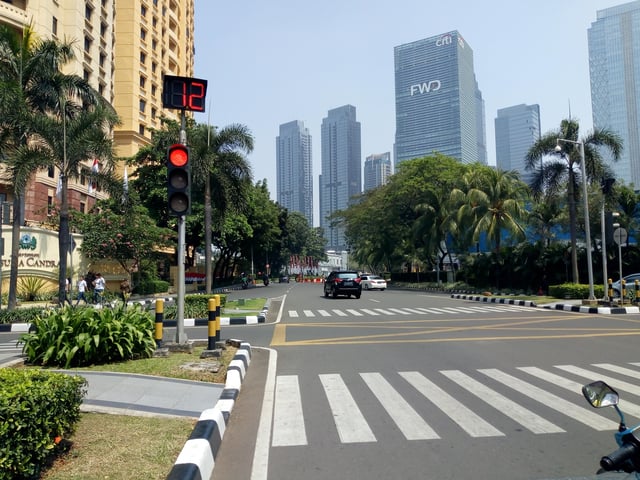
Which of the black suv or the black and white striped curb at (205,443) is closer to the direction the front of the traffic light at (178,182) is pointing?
the black and white striped curb

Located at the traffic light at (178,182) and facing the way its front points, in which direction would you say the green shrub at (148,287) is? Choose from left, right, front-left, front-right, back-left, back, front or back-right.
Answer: back

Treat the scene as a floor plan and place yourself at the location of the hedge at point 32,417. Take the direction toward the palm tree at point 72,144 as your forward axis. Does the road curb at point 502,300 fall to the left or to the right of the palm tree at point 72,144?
right

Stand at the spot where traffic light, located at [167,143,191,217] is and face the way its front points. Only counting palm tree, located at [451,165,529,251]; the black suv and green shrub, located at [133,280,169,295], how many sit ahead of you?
0

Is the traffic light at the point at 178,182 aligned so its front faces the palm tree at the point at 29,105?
no

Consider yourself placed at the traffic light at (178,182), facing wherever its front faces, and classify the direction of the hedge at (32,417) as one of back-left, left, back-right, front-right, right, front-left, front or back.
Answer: front

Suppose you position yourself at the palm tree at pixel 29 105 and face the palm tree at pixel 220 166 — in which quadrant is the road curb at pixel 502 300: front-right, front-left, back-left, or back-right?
front-right

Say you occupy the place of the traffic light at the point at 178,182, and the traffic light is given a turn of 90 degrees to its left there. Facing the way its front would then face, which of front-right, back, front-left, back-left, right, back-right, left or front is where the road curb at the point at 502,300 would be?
front-left

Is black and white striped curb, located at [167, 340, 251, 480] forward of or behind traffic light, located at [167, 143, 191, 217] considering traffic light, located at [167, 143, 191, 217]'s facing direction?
forward

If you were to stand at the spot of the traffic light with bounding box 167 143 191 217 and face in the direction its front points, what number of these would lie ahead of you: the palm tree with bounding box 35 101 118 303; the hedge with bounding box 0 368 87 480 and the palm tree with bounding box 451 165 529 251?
1

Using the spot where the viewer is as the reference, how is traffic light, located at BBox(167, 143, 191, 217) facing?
facing the viewer

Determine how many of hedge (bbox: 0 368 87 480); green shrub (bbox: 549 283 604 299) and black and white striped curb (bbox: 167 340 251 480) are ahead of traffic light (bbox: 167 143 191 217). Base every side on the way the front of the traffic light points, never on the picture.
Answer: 2

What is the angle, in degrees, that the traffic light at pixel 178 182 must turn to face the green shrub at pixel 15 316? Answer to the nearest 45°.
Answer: approximately 135° to its right

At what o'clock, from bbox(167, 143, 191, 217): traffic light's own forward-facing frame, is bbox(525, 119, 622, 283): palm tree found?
The palm tree is roughly at 8 o'clock from the traffic light.

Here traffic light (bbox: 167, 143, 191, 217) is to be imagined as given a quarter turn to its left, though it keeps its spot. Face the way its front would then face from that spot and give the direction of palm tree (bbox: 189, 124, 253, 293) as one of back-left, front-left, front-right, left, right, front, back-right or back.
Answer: left
